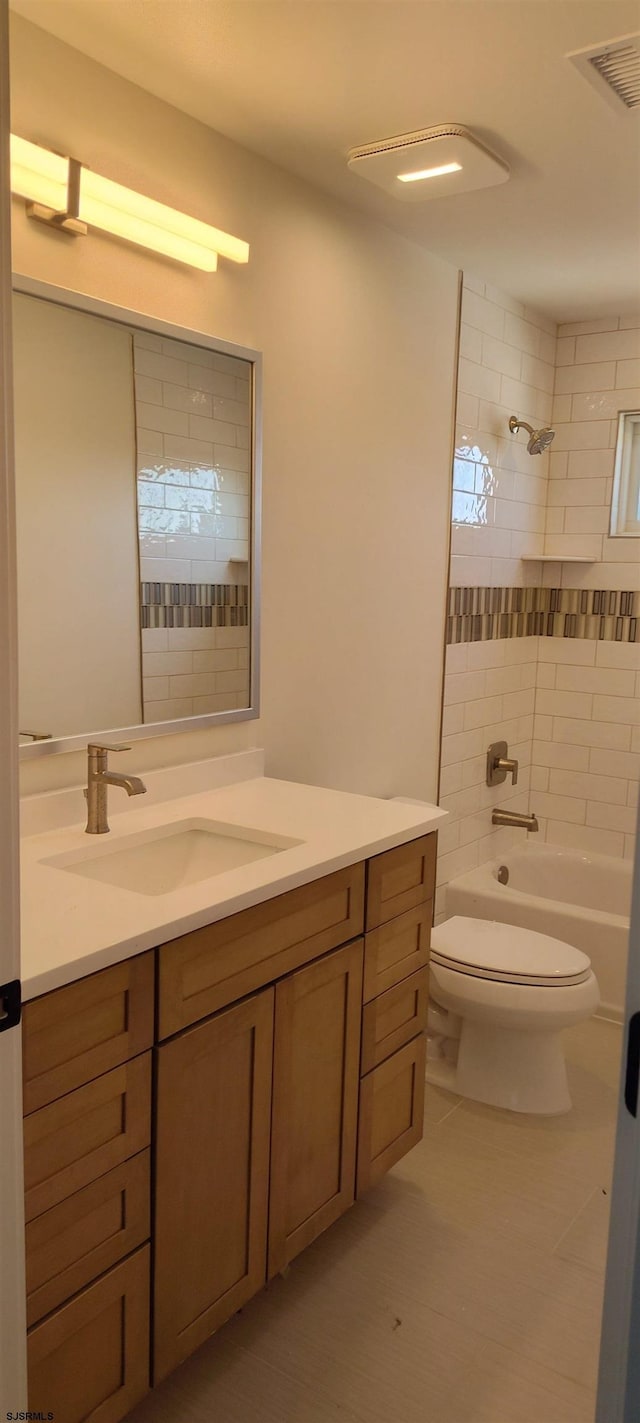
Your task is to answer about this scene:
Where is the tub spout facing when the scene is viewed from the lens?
facing to the right of the viewer

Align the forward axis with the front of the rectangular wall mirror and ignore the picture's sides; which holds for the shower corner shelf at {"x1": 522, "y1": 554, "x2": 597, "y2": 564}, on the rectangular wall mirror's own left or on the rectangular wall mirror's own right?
on the rectangular wall mirror's own left

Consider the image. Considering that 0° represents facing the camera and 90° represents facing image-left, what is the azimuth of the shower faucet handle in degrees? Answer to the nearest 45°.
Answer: approximately 315°

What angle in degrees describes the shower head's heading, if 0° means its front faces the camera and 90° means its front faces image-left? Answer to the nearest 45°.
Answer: approximately 315°

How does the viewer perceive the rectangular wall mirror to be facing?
facing the viewer and to the right of the viewer

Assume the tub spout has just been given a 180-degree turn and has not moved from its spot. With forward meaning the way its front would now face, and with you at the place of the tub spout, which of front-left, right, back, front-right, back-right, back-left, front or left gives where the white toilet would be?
left

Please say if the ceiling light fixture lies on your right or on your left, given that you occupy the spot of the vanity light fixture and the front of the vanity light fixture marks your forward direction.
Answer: on your left

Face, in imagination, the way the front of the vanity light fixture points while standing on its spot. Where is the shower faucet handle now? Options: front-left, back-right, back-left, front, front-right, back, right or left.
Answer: left

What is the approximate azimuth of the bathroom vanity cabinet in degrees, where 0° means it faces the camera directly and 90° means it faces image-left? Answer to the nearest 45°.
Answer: approximately 315°

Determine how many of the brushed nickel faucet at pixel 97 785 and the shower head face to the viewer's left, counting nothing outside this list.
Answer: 0

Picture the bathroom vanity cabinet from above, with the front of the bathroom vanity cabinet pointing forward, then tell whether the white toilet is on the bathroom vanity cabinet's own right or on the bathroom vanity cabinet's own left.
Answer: on the bathroom vanity cabinet's own left

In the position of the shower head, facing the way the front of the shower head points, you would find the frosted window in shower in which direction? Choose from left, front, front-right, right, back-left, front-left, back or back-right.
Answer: left
